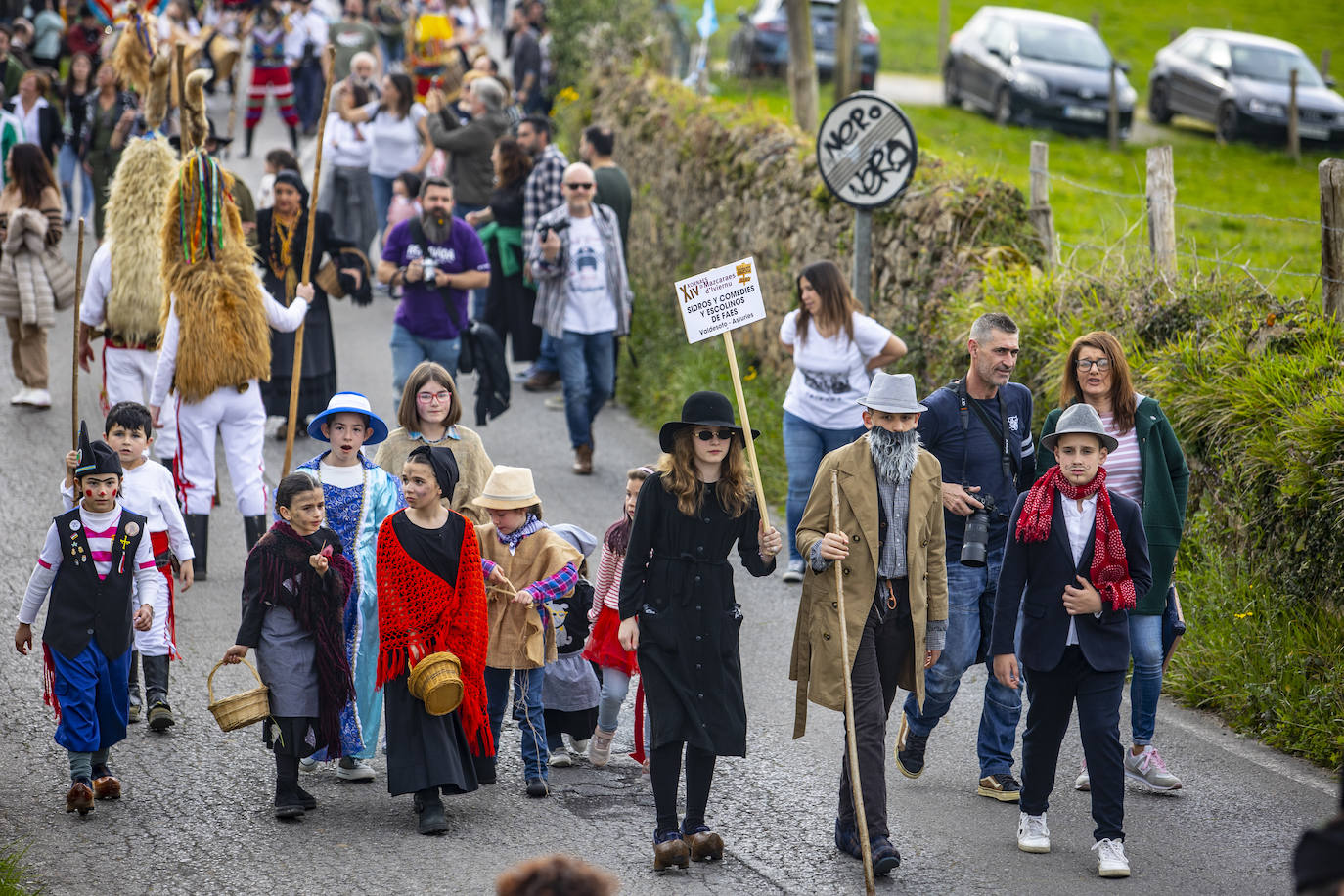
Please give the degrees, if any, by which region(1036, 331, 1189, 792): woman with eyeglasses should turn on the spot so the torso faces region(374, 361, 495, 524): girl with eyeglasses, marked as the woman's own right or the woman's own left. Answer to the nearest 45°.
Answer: approximately 90° to the woman's own right

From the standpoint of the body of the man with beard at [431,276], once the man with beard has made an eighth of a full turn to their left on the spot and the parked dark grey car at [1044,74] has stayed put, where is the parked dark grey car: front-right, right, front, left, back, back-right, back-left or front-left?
left

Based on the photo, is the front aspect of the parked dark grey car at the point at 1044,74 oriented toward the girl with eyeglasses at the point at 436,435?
no

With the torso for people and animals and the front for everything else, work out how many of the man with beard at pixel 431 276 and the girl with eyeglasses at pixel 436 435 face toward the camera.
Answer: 2

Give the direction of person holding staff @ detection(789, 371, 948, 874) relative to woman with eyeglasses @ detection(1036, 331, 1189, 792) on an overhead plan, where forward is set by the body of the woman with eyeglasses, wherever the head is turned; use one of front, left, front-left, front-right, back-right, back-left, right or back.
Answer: front-right

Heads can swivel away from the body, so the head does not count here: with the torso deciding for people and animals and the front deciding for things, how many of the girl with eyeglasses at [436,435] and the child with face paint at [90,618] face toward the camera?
2

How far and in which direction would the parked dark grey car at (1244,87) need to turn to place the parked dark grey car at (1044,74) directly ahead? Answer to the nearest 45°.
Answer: approximately 135° to its right

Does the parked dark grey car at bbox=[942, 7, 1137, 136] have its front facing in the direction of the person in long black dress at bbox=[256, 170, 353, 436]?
no

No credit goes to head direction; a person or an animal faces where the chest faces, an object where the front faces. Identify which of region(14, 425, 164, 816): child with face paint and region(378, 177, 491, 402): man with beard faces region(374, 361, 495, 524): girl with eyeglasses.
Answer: the man with beard

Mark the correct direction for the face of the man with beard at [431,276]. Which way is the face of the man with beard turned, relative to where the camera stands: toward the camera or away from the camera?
toward the camera

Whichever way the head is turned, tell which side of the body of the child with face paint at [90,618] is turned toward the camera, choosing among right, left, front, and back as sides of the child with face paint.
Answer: front

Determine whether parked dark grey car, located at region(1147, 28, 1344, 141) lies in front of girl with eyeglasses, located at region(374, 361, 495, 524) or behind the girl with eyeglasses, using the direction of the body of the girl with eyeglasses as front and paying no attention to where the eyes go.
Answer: behind

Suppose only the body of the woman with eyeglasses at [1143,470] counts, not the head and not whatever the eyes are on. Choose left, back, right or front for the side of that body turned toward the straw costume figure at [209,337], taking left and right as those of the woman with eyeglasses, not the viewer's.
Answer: right

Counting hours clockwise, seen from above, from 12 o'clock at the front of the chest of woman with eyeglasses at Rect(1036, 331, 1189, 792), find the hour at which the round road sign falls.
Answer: The round road sign is roughly at 5 o'clock from the woman with eyeglasses.

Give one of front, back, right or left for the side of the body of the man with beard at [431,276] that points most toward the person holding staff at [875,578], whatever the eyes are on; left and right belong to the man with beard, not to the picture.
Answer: front

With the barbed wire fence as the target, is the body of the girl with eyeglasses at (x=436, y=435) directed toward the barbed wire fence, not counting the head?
no

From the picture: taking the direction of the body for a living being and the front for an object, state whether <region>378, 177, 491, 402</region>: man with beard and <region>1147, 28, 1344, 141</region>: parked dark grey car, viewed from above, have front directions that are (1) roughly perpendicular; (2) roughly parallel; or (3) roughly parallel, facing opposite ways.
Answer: roughly parallel

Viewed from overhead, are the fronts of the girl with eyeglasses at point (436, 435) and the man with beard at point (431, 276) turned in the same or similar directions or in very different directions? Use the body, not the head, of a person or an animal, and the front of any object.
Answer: same or similar directions

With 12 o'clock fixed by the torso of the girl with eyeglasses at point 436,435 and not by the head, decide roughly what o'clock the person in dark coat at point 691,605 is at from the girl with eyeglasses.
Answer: The person in dark coat is roughly at 11 o'clock from the girl with eyeglasses.

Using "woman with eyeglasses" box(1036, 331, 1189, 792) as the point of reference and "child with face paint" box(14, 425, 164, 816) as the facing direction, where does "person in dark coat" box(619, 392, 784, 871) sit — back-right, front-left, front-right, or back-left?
front-left

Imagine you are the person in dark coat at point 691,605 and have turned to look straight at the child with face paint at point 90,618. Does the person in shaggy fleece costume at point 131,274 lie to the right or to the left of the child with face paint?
right

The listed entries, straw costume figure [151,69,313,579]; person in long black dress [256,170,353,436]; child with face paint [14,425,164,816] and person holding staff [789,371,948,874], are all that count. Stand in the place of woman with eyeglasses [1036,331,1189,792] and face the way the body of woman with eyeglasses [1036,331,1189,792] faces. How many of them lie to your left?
0

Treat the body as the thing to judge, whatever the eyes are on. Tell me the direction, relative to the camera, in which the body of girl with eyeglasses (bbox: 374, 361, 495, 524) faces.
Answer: toward the camera
